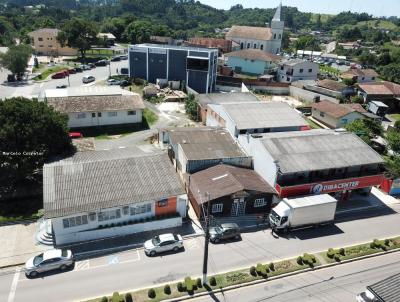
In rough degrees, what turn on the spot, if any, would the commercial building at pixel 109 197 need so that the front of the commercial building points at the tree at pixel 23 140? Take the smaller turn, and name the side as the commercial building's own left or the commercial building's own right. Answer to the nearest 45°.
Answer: approximately 135° to the commercial building's own right

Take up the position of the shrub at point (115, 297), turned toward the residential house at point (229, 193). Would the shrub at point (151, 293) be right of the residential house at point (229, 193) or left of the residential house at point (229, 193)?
right

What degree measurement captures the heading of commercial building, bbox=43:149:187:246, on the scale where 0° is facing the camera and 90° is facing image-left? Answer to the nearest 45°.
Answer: approximately 0°

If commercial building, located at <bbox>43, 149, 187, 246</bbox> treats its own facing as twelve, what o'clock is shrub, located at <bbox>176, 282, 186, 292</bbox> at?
The shrub is roughly at 11 o'clock from the commercial building.

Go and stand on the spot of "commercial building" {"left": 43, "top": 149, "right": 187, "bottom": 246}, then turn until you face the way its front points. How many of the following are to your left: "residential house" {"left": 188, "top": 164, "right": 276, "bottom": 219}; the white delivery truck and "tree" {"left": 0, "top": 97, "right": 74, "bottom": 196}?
2

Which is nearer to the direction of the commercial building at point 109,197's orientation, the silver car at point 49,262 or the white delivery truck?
the silver car

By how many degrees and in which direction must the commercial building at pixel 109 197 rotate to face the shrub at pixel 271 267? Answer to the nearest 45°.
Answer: approximately 45° to its left

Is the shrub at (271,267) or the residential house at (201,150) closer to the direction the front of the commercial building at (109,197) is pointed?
the shrub

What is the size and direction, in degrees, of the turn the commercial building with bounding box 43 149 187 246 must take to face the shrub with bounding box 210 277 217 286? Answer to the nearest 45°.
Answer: approximately 45° to its left

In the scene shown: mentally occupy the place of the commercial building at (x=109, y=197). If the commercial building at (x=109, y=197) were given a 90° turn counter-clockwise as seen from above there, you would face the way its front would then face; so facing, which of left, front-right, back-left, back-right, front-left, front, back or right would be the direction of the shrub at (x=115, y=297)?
right

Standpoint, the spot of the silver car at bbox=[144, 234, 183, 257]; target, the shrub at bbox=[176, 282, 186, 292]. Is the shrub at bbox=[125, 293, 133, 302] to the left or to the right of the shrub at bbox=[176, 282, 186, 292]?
right
